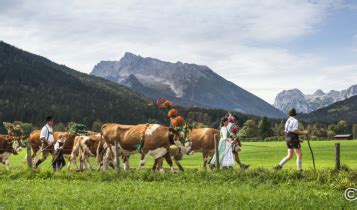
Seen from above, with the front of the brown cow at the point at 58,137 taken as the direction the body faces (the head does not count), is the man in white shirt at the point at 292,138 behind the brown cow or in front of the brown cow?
in front

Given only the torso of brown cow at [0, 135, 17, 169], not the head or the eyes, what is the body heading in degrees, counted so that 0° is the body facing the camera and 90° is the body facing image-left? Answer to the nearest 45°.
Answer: approximately 270°

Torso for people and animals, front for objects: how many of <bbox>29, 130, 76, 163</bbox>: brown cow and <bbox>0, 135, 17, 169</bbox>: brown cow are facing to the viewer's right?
2

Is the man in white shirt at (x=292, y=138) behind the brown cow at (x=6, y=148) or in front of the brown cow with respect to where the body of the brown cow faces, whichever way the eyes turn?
in front

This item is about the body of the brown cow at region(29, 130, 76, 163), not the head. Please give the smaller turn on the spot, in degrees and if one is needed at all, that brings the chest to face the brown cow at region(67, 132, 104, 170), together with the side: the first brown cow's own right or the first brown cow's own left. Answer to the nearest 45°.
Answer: approximately 45° to the first brown cow's own right

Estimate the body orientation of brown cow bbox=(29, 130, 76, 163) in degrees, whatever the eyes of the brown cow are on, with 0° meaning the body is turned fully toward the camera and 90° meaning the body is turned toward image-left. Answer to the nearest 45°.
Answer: approximately 270°
